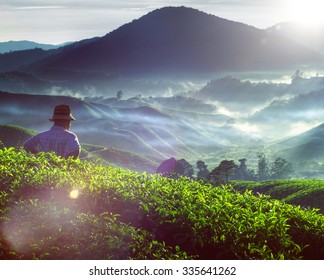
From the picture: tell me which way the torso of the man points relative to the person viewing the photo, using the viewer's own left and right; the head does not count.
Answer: facing away from the viewer and to the right of the viewer
